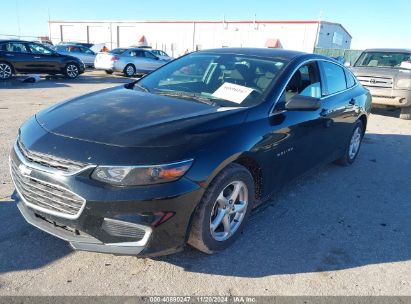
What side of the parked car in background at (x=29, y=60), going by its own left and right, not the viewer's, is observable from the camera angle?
right

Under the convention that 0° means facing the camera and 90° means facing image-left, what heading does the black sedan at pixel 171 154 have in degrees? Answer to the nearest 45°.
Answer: approximately 45°

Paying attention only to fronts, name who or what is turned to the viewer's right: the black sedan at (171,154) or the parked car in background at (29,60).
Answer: the parked car in background

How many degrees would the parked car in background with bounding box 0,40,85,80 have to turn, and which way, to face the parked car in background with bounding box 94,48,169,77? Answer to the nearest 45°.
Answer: approximately 45° to its left

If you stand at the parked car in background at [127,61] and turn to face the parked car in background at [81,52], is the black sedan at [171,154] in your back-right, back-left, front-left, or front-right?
back-left

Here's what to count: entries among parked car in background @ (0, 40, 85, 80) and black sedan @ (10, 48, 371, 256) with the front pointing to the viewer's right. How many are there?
1

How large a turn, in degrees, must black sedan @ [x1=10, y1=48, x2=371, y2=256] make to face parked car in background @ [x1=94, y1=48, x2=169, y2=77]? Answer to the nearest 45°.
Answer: approximately 135° to its right
